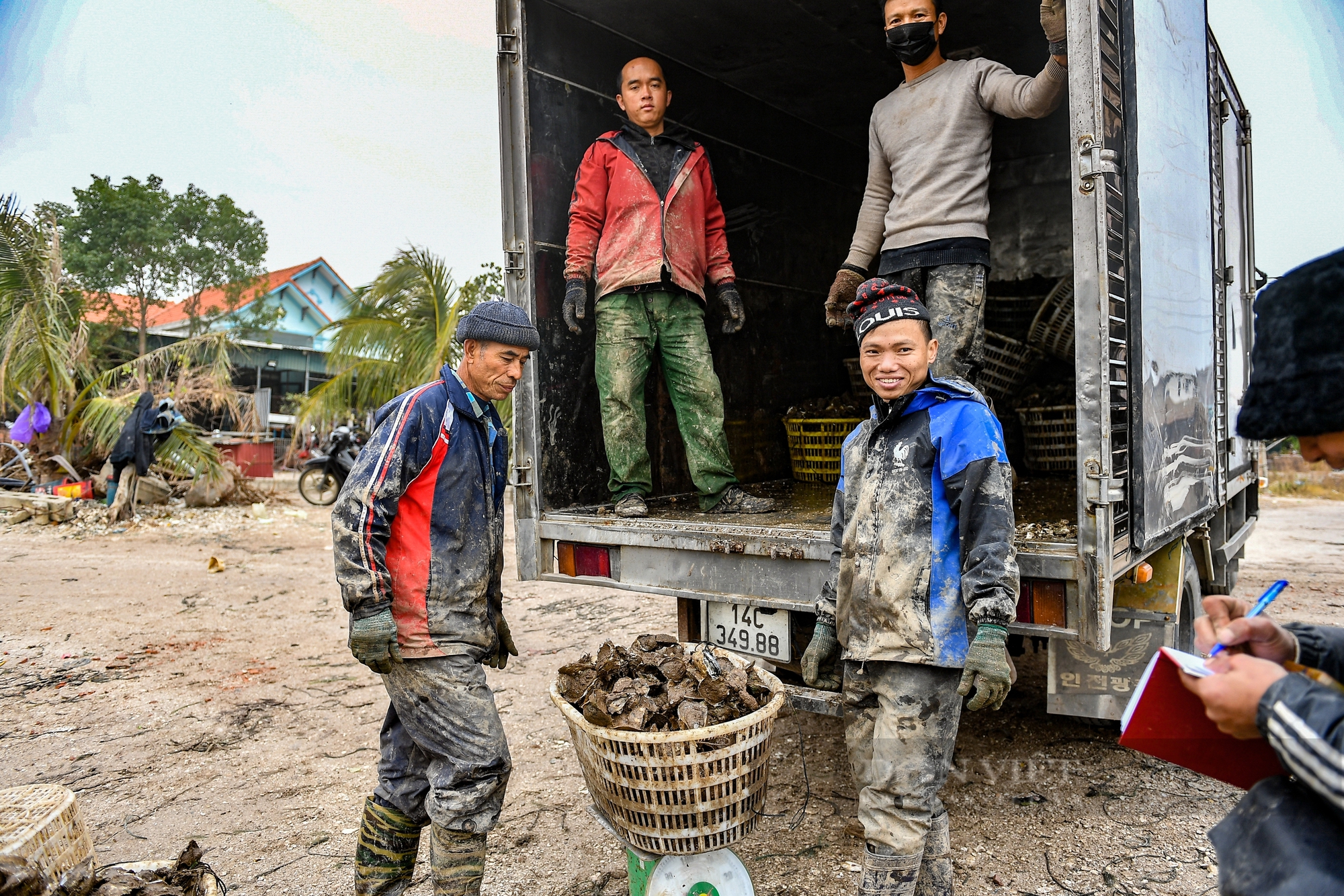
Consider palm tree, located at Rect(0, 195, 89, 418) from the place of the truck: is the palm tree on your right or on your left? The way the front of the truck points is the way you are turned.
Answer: on your left

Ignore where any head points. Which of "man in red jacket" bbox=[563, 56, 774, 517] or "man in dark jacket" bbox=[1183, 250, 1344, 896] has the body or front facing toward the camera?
the man in red jacket

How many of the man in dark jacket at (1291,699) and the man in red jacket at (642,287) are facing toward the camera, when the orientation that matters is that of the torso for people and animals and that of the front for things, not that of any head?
1

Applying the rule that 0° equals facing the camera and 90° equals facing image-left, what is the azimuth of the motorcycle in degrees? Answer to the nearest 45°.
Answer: approximately 45°

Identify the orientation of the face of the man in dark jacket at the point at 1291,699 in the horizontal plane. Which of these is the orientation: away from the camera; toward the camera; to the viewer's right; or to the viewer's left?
to the viewer's left

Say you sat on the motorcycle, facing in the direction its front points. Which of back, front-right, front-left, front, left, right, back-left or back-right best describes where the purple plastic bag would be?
front-right

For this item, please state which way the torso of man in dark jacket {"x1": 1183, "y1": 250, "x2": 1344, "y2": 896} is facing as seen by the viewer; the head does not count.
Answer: to the viewer's left

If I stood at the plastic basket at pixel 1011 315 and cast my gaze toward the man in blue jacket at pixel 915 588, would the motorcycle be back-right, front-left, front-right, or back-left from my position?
back-right

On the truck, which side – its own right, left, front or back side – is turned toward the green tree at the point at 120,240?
left

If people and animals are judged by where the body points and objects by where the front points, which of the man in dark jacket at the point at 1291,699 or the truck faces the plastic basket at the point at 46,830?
the man in dark jacket

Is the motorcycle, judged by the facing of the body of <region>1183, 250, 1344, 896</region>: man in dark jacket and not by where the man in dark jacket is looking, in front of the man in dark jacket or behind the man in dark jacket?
in front

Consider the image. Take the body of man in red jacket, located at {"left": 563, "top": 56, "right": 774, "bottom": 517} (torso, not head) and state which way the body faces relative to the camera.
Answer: toward the camera
